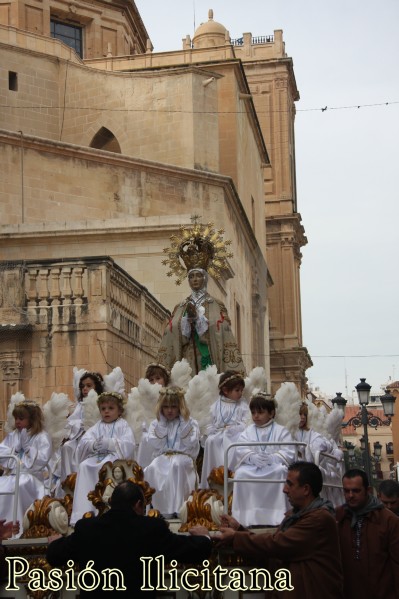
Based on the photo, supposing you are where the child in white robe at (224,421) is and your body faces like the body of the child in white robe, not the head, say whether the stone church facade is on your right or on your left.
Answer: on your right

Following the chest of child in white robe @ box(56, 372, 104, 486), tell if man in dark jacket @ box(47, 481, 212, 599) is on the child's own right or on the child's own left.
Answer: on the child's own left

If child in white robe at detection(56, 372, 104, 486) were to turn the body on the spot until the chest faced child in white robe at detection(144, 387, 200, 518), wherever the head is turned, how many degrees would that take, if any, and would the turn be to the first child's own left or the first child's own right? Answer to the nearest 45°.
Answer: approximately 90° to the first child's own left

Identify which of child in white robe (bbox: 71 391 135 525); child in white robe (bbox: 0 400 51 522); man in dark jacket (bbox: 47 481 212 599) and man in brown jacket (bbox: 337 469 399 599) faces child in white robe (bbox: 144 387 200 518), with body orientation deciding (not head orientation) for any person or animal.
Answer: the man in dark jacket

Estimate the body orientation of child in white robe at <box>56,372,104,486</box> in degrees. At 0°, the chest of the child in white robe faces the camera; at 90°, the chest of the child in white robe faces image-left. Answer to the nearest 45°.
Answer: approximately 45°

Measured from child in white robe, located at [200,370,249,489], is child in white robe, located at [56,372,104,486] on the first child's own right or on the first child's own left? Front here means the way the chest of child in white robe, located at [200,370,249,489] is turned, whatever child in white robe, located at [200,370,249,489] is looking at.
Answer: on the first child's own right

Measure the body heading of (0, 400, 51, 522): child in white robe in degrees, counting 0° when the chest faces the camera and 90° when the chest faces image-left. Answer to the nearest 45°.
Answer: approximately 45°

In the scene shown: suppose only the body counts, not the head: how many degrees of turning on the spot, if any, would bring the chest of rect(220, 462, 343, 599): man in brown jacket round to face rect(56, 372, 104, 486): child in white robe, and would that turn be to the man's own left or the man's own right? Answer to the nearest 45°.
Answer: approximately 45° to the man's own right

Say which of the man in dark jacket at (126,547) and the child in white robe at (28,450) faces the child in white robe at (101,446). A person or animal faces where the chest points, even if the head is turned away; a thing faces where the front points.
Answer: the man in dark jacket

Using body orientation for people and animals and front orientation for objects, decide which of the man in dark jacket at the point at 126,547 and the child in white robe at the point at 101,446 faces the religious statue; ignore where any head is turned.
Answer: the man in dark jacket

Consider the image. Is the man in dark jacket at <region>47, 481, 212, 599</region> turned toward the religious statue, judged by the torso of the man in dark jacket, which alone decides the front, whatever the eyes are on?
yes

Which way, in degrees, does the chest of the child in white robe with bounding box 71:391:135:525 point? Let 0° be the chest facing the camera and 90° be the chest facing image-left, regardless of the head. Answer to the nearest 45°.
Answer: approximately 45°

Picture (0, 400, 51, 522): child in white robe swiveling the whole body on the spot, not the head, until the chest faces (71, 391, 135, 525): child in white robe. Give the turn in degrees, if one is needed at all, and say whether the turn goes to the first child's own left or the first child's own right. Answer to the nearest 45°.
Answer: approximately 90° to the first child's own left

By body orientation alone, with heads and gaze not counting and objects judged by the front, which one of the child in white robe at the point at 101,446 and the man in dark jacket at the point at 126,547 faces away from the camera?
the man in dark jacket

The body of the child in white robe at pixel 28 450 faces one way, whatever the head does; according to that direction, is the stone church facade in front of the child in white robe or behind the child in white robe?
behind

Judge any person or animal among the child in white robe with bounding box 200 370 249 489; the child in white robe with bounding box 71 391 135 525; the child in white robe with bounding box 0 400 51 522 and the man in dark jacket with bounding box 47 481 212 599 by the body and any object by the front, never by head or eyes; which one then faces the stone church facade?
the man in dark jacket

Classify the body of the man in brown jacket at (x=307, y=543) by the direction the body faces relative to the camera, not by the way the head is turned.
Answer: to the viewer's left

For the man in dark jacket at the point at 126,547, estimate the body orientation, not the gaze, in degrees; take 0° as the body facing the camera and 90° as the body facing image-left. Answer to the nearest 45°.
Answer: approximately 180°
